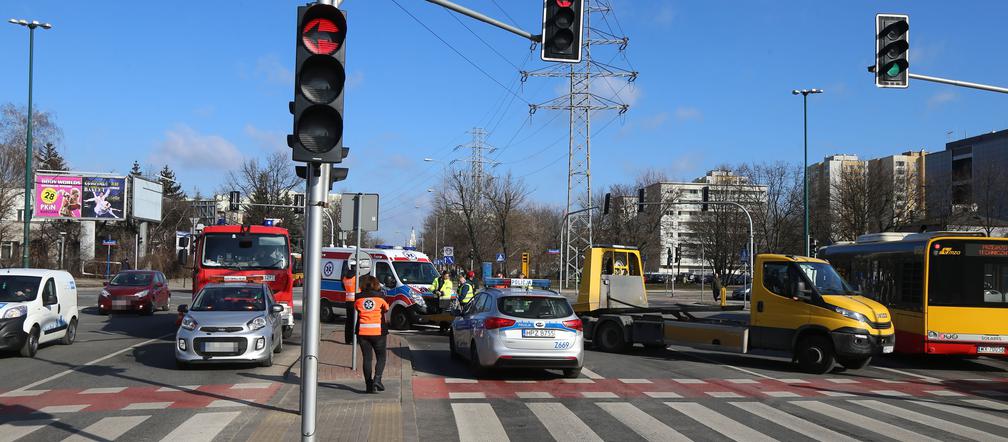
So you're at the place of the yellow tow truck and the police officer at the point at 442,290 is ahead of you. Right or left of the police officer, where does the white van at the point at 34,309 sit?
left

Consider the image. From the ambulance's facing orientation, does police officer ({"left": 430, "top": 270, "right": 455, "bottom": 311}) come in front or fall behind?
in front

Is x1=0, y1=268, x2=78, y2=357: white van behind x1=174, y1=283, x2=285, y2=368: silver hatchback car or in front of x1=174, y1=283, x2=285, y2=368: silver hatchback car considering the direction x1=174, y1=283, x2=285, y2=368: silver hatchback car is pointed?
behind

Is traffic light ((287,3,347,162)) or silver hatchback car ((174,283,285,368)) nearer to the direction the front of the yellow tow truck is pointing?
the traffic light

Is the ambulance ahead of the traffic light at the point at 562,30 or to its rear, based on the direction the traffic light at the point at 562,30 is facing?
to the rear

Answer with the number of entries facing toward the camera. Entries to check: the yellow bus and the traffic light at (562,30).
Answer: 1

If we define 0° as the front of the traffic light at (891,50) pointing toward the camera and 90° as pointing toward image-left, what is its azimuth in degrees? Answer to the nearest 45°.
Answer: approximately 0°

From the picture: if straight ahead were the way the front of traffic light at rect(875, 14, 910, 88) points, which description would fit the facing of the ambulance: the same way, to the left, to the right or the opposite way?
to the left

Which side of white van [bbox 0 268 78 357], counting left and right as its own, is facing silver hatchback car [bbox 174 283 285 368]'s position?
left

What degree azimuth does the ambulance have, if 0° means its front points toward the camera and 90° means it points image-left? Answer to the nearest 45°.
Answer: approximately 315°

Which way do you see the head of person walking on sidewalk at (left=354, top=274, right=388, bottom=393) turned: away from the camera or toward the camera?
away from the camera
